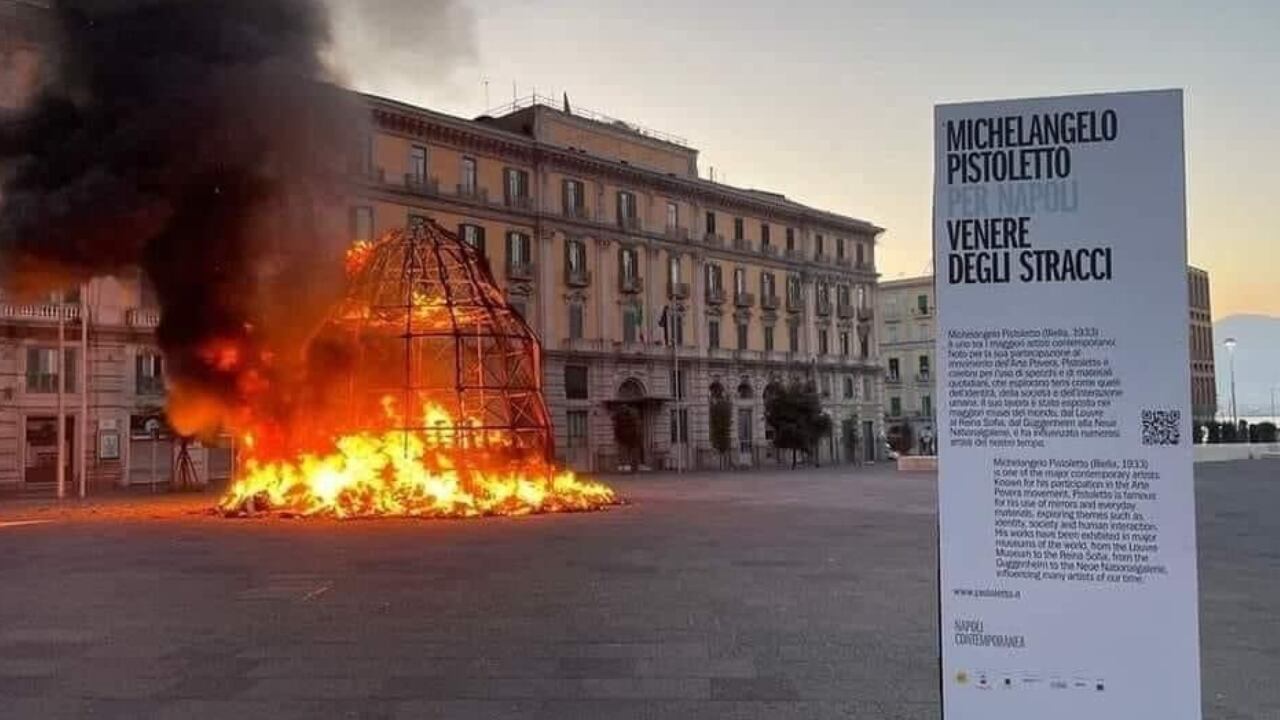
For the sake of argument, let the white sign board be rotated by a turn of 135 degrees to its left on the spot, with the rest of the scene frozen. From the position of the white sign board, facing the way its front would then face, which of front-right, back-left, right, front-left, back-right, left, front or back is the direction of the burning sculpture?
left

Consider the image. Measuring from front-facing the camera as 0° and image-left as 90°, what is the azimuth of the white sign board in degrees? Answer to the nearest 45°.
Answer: approximately 0°

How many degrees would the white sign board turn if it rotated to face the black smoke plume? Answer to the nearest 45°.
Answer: approximately 135° to its right
